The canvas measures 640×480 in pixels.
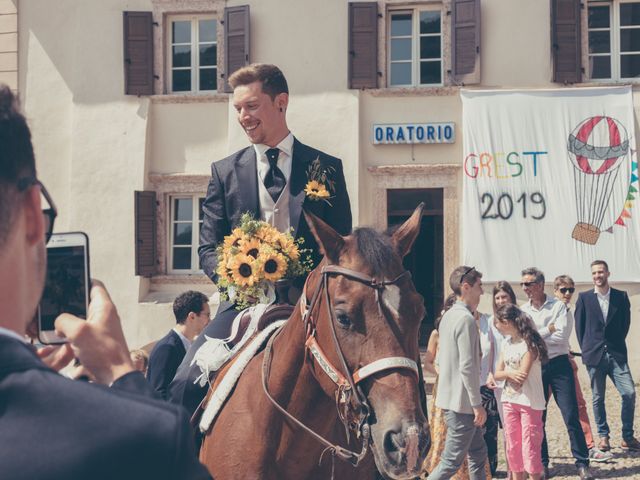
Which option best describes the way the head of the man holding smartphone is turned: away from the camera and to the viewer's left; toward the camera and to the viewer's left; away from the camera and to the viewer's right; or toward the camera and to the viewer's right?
away from the camera and to the viewer's right

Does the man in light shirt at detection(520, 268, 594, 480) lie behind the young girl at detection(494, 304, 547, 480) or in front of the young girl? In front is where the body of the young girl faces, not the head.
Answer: behind

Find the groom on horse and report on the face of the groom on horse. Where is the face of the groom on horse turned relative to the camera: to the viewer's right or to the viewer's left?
to the viewer's left

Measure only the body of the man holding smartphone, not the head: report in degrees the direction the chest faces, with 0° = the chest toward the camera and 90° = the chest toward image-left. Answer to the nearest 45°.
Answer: approximately 225°

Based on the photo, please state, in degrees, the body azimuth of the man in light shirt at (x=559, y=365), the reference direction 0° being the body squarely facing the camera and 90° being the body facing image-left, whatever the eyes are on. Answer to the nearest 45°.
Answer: approximately 45°

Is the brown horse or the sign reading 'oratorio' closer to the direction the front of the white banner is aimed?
the brown horse

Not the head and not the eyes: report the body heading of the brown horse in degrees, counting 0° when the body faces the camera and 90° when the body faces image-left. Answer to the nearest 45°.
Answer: approximately 315°
